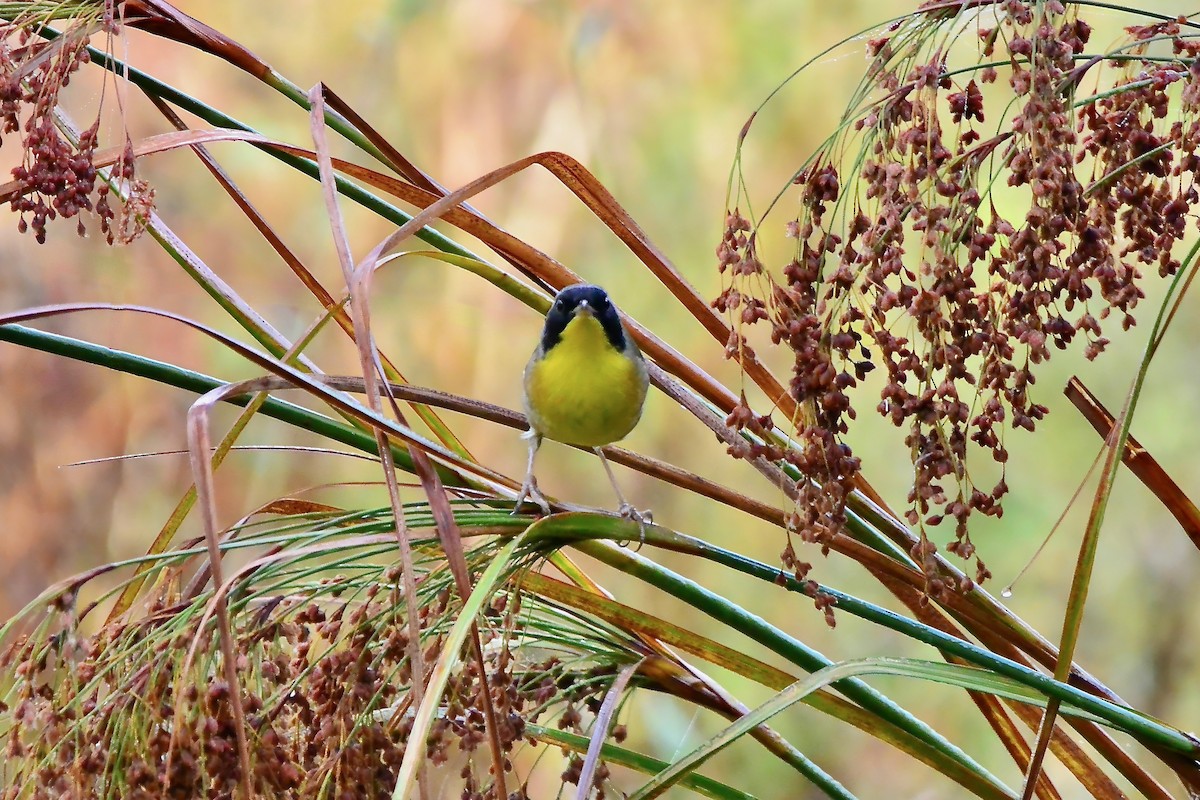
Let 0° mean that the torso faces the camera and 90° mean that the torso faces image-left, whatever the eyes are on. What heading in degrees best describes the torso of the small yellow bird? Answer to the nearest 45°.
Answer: approximately 0°

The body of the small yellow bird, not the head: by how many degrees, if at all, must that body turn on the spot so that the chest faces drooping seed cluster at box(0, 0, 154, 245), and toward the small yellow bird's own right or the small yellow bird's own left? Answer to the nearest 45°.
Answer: approximately 45° to the small yellow bird's own right
